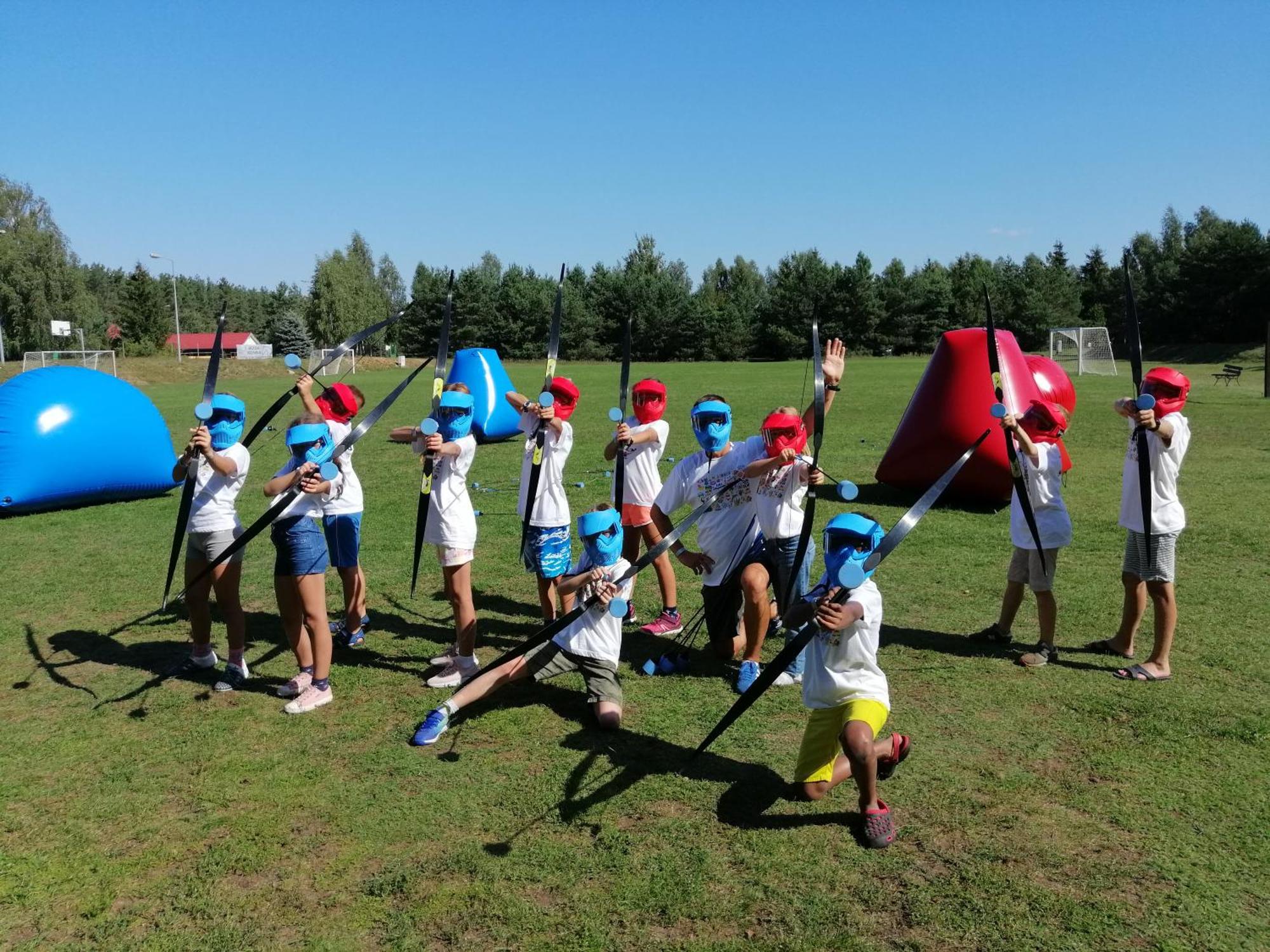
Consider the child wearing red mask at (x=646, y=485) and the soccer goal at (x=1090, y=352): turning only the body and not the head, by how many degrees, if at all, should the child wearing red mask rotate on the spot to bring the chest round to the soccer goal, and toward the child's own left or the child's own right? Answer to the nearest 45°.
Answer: approximately 180°

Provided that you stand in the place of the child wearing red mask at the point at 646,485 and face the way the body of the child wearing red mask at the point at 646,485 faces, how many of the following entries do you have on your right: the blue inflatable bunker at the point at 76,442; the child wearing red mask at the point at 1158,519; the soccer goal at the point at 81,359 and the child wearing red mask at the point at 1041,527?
2

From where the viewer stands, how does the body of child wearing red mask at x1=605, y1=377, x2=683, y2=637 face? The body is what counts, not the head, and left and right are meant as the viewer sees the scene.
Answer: facing the viewer and to the left of the viewer

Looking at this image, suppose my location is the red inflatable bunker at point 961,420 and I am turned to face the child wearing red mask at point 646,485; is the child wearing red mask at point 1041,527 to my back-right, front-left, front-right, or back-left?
front-left

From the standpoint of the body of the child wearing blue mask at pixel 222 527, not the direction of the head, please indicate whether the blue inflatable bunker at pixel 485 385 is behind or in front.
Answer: behind

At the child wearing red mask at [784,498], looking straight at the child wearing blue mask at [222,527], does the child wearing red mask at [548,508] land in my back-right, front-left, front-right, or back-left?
front-right

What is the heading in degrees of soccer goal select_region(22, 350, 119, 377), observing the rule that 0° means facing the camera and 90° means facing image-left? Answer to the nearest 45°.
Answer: approximately 0°

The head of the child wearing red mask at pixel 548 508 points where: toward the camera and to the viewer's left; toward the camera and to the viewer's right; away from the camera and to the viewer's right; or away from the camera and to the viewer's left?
toward the camera and to the viewer's left

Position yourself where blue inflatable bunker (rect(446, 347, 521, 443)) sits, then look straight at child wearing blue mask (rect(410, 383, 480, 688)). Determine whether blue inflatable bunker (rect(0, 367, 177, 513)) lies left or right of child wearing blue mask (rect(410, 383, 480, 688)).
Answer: right

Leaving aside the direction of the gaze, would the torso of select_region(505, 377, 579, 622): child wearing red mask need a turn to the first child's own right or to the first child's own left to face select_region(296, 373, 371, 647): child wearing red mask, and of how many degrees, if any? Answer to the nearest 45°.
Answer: approximately 45° to the first child's own right

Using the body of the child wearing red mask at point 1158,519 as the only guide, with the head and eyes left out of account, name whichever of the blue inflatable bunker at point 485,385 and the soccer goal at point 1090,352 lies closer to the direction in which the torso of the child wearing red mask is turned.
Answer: the blue inflatable bunker

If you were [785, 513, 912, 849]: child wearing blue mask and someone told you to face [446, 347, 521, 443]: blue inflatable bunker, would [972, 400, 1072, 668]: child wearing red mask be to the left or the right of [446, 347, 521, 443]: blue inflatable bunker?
right

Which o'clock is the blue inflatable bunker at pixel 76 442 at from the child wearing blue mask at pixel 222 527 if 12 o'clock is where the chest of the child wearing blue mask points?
The blue inflatable bunker is roughly at 4 o'clock from the child wearing blue mask.

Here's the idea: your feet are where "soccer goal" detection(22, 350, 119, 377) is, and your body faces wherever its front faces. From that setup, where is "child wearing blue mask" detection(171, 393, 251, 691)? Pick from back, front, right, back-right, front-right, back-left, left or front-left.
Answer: front

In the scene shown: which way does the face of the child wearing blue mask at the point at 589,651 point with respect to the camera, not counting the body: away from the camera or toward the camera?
toward the camera

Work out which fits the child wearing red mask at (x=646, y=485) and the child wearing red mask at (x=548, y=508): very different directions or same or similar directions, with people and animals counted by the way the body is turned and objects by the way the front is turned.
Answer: same or similar directions

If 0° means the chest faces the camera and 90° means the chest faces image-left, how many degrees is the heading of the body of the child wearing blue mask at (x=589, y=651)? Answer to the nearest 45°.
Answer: approximately 0°
